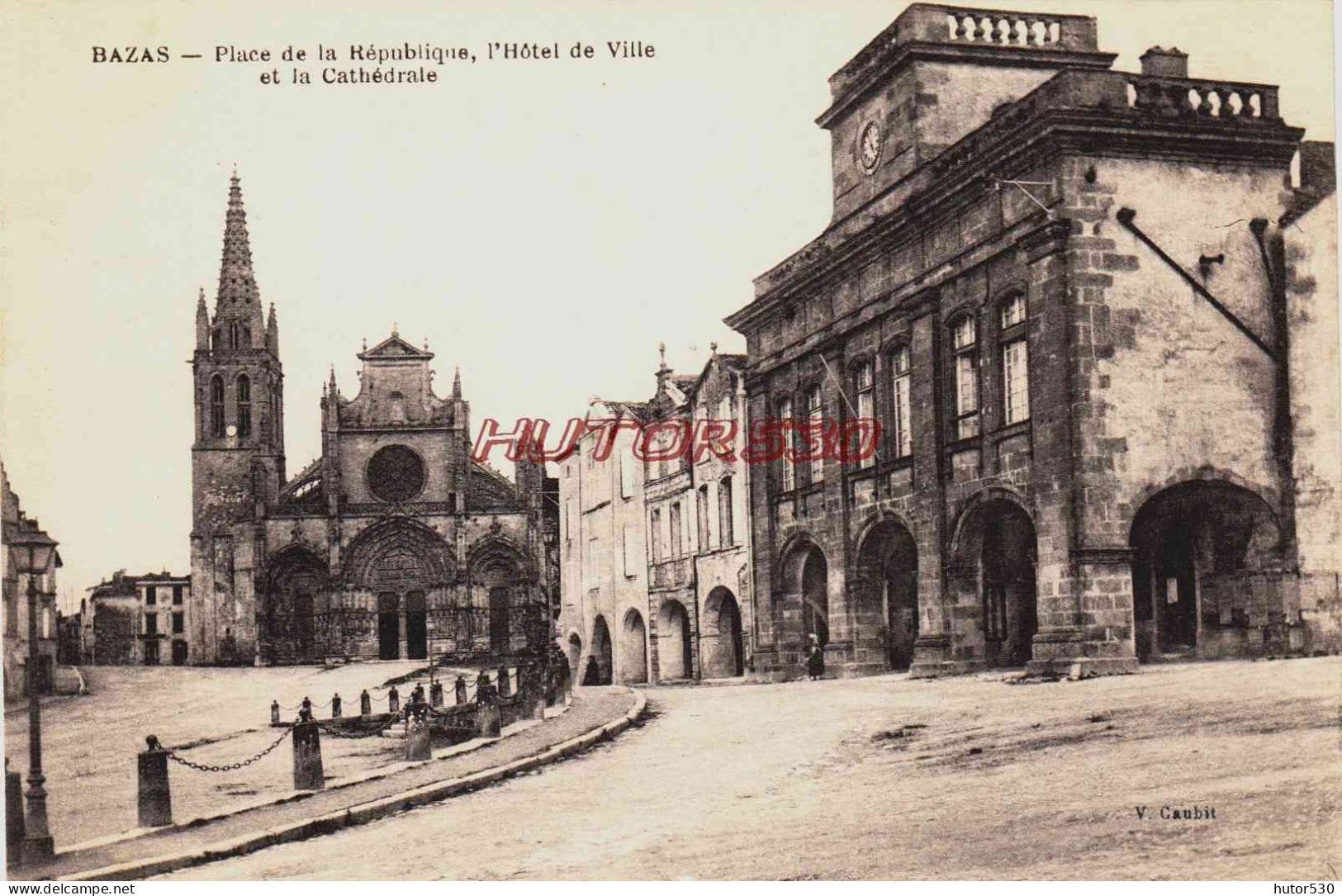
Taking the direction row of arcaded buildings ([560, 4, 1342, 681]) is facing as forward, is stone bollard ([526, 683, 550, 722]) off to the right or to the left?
on its right

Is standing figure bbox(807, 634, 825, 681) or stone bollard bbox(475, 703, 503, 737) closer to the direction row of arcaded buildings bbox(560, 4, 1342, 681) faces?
the stone bollard

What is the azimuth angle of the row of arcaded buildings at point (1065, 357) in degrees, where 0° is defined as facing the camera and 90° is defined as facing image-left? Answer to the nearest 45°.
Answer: approximately 45°

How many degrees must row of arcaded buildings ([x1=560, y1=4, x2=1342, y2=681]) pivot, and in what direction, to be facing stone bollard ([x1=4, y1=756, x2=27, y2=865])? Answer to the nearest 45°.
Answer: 0° — it already faces it
